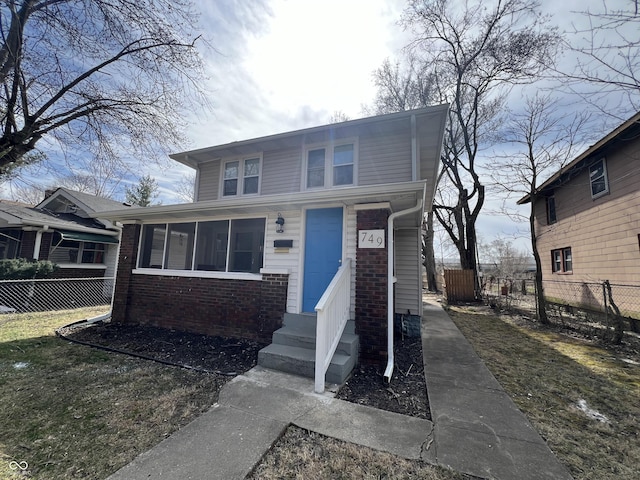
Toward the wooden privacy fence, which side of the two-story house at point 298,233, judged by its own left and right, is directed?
back

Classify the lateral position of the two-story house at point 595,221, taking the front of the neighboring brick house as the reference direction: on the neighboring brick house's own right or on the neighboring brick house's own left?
on the neighboring brick house's own left

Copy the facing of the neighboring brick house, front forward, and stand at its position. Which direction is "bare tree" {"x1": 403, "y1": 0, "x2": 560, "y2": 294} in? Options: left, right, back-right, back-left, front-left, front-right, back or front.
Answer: left

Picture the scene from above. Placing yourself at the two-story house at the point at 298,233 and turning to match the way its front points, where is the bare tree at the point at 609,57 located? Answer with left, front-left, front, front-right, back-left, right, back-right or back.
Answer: left

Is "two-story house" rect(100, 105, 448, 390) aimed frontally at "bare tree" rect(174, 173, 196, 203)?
no

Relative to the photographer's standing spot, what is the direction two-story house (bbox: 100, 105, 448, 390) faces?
facing the viewer and to the left of the viewer

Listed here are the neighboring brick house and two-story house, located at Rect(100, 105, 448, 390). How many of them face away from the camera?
0

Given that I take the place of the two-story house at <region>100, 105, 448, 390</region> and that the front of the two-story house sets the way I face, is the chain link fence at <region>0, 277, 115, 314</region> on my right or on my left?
on my right

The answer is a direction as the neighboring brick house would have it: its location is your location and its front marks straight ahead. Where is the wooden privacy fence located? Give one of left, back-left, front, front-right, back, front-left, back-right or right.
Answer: left

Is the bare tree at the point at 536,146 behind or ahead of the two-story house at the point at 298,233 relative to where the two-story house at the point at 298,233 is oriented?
behind

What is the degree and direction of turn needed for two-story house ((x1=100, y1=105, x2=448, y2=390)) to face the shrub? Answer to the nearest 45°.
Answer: approximately 90° to its right

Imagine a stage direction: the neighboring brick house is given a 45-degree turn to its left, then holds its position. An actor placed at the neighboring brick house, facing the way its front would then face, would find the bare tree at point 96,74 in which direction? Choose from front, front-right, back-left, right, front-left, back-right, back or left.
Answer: front

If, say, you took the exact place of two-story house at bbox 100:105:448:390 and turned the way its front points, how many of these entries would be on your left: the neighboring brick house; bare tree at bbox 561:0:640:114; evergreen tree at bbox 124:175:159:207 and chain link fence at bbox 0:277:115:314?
1

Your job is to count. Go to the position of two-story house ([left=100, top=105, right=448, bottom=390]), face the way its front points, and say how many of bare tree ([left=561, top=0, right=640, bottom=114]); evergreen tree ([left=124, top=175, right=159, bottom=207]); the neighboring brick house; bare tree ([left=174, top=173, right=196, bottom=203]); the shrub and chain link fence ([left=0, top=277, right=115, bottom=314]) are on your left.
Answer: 1

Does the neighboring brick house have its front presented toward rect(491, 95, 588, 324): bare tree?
no

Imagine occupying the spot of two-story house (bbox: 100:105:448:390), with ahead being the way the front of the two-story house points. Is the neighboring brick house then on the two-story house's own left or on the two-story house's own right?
on the two-story house's own right

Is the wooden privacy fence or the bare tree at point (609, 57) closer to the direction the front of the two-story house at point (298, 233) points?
the bare tree
